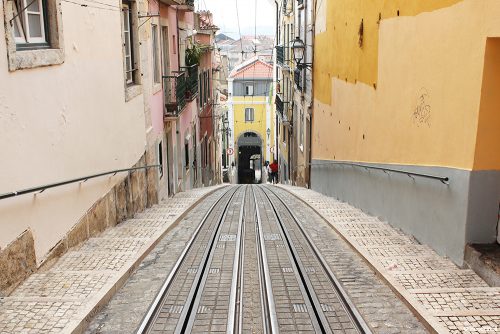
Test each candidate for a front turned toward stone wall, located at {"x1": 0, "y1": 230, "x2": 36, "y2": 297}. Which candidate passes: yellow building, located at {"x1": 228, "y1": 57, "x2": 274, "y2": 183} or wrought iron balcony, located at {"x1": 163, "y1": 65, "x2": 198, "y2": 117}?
the yellow building

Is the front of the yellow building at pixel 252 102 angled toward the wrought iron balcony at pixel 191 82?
yes

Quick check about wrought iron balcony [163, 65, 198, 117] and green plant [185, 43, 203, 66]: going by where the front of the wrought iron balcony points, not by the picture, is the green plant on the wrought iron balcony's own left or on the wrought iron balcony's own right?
on the wrought iron balcony's own left

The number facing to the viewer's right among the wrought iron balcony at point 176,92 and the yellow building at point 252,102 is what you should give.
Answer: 1

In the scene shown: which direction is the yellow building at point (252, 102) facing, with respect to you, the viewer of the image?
facing the viewer

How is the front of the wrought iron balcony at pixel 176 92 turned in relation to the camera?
facing to the right of the viewer

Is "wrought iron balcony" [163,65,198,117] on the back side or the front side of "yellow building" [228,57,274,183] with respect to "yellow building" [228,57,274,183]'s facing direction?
on the front side

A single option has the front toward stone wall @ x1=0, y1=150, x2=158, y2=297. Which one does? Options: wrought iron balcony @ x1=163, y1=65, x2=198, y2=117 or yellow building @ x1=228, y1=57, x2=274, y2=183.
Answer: the yellow building

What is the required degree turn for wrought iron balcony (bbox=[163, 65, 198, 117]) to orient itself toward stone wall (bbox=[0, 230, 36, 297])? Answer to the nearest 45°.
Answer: approximately 90° to its right

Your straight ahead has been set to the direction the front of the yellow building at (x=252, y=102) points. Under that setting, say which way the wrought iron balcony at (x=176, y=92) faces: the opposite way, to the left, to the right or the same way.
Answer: to the left

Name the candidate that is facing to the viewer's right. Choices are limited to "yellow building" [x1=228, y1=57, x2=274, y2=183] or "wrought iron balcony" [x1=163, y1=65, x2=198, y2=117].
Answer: the wrought iron balcony

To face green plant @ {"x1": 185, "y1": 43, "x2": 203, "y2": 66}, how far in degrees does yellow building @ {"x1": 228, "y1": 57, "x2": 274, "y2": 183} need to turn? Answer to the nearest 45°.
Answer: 0° — it already faces it
